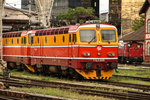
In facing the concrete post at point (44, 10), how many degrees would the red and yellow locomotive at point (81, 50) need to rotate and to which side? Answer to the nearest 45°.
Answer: approximately 135° to its left

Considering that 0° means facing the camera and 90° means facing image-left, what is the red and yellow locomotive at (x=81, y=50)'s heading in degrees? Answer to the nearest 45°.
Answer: approximately 315°

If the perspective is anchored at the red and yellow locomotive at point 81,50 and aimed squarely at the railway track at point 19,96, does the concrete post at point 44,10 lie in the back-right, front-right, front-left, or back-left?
back-right

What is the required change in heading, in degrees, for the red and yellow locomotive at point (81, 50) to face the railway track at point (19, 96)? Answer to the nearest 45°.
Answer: approximately 45° to its right

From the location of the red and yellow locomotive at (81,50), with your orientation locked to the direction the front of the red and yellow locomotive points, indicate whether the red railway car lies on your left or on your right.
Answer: on your left
